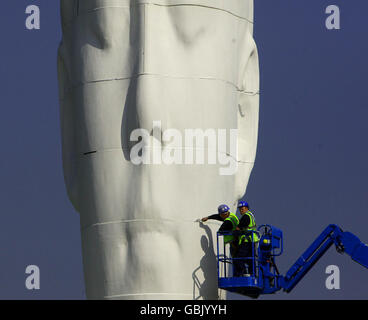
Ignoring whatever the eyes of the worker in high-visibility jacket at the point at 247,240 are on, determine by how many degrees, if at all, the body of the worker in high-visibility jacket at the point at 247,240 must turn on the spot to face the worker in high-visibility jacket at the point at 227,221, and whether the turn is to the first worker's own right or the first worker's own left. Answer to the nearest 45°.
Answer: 0° — they already face them

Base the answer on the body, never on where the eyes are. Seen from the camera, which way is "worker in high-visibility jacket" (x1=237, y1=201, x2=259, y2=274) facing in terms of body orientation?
to the viewer's left

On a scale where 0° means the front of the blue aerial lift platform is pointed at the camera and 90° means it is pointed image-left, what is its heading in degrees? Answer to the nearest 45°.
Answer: approximately 90°
